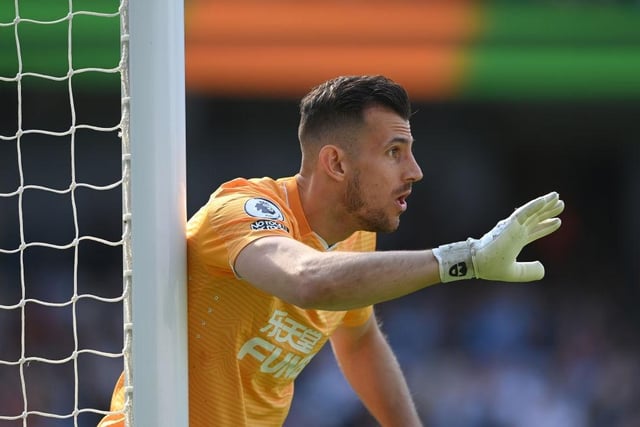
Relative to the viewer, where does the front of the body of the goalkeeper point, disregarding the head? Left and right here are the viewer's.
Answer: facing the viewer and to the right of the viewer

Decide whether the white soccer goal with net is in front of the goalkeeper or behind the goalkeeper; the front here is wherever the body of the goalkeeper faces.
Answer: behind

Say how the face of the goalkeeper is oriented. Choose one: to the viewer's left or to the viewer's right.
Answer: to the viewer's right
